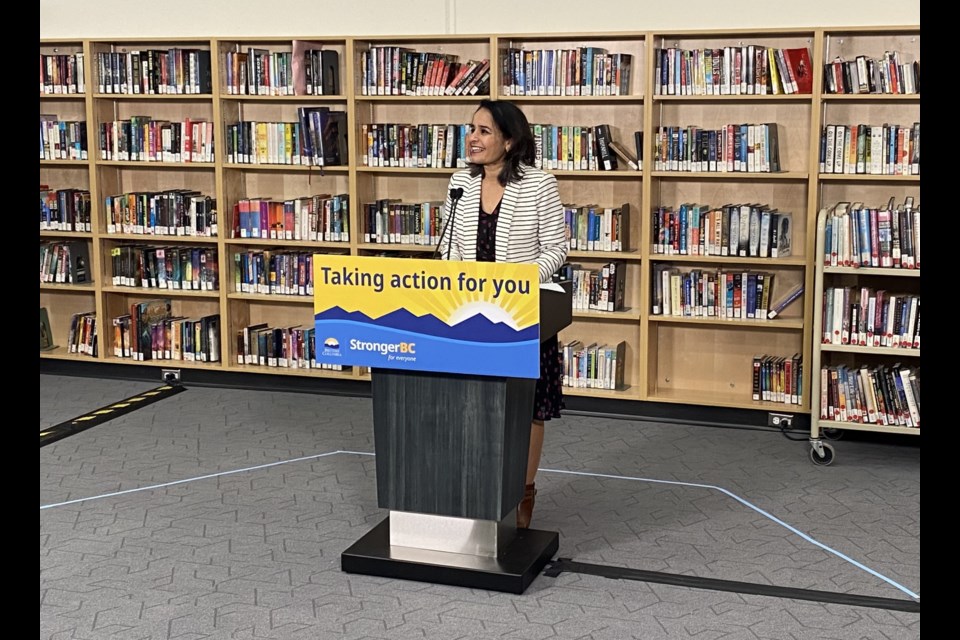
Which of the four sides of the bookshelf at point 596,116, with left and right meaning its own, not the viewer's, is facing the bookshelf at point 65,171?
right

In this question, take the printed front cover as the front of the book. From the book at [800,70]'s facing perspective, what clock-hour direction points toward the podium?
The podium is roughly at 1 o'clock from the book.

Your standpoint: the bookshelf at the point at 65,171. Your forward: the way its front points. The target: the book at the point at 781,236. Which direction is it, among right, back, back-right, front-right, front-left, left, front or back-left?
front-left

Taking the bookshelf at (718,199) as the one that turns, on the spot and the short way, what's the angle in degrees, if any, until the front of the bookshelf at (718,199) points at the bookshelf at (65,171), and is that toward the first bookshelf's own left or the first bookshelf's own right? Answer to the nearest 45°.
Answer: approximately 90° to the first bookshelf's own right

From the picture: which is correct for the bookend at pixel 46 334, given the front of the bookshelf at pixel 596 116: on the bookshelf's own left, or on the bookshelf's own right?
on the bookshelf's own right
